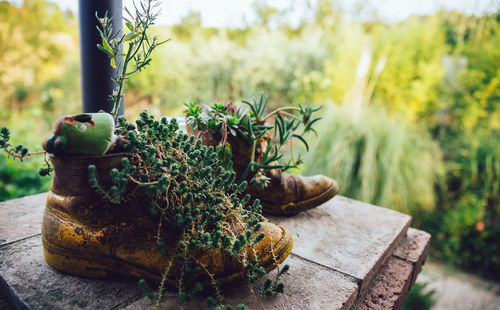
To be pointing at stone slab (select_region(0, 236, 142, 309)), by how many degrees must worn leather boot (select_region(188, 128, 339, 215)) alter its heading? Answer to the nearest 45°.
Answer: approximately 135° to its right

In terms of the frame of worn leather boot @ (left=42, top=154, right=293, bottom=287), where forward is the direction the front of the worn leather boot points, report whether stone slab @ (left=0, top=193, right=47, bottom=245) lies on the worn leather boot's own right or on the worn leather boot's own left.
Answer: on the worn leather boot's own left

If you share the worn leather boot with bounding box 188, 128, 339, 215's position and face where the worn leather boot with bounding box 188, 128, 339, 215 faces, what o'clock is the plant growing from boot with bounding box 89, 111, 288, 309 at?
The plant growing from boot is roughly at 4 o'clock from the worn leather boot.

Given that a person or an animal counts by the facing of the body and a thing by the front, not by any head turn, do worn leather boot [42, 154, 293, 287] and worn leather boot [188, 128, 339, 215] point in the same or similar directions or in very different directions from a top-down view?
same or similar directions

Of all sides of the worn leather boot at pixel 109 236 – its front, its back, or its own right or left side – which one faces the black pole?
left

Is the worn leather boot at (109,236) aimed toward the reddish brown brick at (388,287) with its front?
yes

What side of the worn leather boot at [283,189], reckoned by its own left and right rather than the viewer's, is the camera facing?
right

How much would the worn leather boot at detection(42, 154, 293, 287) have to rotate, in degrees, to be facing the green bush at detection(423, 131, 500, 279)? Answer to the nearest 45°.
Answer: approximately 45° to its left

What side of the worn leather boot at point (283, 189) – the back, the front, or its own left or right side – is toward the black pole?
back

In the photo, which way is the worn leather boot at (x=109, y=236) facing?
to the viewer's right

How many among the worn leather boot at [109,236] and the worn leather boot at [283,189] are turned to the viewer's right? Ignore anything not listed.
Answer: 2
